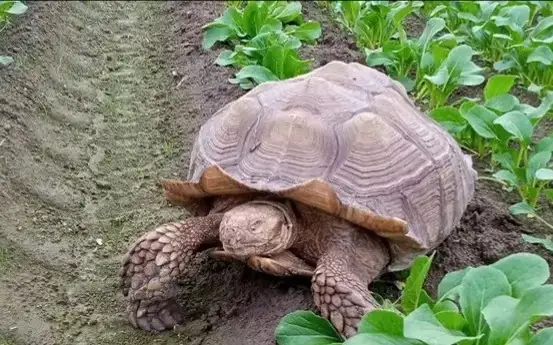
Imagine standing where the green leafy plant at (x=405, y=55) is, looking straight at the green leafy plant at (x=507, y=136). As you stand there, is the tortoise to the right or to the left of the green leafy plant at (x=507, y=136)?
right

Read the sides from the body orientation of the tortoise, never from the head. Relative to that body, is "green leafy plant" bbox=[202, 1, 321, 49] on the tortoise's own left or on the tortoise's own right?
on the tortoise's own right

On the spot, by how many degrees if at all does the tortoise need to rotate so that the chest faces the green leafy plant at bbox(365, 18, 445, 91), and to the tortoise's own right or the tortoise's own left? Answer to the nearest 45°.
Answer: approximately 135° to the tortoise's own right

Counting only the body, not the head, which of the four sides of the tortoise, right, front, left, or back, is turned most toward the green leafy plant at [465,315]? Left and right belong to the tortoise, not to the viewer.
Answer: left

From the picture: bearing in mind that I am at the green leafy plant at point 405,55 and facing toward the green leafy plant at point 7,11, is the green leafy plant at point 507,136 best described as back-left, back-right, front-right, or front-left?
back-left

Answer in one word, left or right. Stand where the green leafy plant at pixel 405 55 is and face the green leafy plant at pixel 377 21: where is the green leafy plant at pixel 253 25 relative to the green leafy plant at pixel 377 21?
left

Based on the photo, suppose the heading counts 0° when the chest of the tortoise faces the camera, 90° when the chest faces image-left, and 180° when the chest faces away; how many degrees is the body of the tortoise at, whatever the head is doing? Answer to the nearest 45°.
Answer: approximately 45°

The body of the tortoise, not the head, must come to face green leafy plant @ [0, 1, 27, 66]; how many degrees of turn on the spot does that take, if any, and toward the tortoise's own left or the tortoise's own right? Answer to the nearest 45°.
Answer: approximately 90° to the tortoise's own right

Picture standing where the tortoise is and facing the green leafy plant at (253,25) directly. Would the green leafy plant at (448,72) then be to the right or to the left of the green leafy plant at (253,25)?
right

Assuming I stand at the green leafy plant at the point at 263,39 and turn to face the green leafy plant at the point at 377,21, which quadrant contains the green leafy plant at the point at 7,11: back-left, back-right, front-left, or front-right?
back-left

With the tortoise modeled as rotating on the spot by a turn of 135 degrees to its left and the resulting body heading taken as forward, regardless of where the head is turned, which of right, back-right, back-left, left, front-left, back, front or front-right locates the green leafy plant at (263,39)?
left

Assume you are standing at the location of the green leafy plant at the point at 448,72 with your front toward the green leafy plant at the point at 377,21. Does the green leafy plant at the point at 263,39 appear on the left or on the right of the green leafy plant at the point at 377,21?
left
